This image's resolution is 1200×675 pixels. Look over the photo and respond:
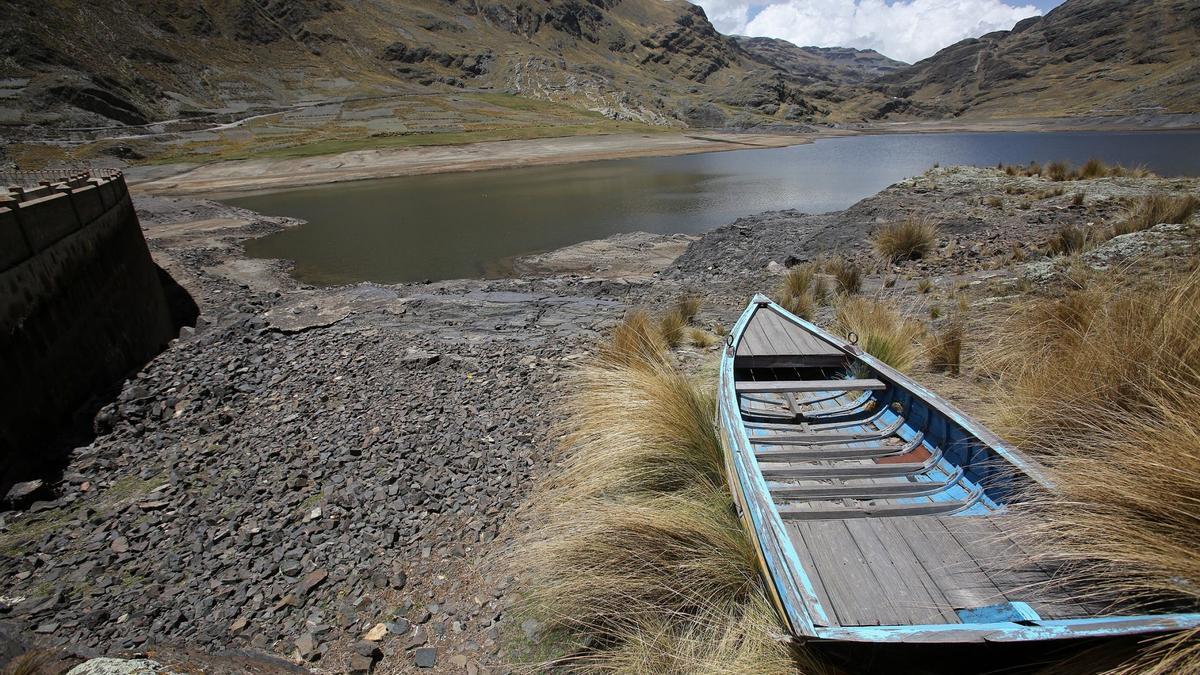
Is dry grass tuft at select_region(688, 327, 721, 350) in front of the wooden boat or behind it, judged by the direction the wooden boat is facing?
in front

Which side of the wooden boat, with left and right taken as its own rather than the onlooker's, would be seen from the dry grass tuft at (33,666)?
left

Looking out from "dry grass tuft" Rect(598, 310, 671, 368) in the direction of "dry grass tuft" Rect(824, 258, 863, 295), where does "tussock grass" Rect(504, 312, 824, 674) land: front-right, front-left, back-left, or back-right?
back-right

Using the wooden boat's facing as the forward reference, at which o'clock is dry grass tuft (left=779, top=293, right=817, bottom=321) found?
The dry grass tuft is roughly at 1 o'clock from the wooden boat.

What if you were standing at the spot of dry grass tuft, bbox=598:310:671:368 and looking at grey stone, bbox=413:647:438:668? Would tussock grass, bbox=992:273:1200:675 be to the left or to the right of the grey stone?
left

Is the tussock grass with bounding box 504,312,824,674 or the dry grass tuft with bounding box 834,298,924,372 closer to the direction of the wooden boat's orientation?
the dry grass tuft

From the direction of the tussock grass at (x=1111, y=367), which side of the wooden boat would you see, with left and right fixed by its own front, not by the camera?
right

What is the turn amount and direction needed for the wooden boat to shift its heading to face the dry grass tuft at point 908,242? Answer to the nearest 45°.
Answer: approximately 45° to its right

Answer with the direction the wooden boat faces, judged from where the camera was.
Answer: facing away from the viewer and to the left of the viewer

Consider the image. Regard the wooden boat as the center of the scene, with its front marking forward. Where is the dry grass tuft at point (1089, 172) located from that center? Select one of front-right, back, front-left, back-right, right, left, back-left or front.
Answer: front-right

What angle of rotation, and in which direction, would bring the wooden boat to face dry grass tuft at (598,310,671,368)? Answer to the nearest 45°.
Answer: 0° — it already faces it

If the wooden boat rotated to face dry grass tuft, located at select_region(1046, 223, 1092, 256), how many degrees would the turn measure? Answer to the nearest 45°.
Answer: approximately 45° to its right

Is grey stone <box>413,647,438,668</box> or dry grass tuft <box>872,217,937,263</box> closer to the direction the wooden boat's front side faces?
the dry grass tuft
